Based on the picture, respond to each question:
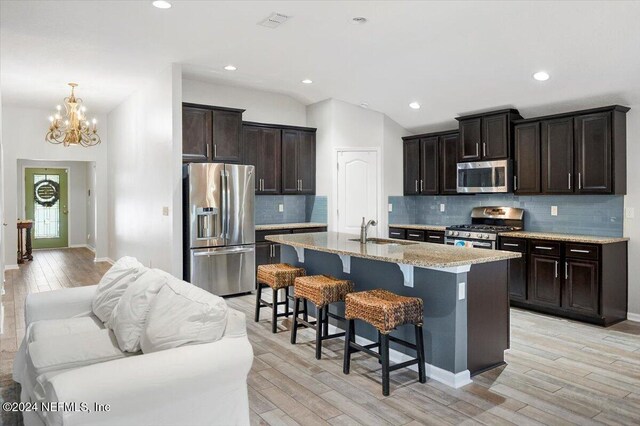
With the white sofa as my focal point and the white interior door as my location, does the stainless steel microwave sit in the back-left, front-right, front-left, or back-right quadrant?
front-left

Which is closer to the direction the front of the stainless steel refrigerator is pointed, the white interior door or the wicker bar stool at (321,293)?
the wicker bar stool

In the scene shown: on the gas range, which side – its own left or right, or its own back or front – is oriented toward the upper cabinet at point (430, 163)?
right

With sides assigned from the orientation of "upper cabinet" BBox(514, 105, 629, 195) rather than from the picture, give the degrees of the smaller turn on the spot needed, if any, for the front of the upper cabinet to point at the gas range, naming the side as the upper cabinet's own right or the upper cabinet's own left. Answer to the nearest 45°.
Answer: approximately 45° to the upper cabinet's own right

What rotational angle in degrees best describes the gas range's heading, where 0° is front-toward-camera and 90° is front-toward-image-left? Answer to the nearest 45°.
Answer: approximately 45°

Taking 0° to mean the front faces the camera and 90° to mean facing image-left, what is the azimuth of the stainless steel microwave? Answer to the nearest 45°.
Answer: approximately 45°

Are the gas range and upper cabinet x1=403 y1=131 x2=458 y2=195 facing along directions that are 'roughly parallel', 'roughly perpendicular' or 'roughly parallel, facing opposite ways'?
roughly parallel

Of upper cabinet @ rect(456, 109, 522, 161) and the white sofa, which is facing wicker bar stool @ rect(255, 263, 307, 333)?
the upper cabinet

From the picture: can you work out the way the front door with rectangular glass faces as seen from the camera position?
facing the viewer

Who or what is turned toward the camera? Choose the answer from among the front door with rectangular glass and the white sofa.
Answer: the front door with rectangular glass

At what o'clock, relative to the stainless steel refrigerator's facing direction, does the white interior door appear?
The white interior door is roughly at 10 o'clock from the stainless steel refrigerator.

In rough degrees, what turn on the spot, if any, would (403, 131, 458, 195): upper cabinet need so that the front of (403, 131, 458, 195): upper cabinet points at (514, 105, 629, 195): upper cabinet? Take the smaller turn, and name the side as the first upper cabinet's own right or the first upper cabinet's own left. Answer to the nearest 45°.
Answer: approximately 90° to the first upper cabinet's own left

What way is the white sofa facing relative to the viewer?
to the viewer's left

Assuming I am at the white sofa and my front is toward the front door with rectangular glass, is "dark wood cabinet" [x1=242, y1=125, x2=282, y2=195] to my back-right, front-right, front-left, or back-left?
front-right
